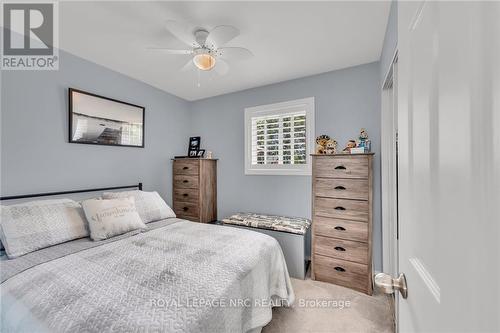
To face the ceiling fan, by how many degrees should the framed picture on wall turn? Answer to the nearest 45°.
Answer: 0° — it already faces it

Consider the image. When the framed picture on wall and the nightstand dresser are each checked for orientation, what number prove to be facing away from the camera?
0

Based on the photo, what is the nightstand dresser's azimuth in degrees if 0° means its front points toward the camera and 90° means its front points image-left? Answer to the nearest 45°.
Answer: approximately 45°

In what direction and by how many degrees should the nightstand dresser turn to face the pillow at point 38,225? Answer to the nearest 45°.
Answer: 0° — it already faces it

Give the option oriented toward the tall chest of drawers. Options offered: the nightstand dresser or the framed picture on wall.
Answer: the framed picture on wall

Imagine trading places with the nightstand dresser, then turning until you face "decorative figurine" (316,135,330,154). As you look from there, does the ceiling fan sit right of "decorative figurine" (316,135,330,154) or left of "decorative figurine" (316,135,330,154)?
right

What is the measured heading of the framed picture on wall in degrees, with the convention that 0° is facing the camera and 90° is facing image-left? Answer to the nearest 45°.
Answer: approximately 315°

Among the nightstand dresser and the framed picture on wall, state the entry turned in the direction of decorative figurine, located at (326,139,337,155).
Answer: the framed picture on wall

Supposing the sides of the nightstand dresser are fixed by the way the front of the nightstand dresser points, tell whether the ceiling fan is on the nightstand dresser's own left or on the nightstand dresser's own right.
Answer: on the nightstand dresser's own left

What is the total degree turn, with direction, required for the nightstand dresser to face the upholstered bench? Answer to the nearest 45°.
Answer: approximately 90° to its left

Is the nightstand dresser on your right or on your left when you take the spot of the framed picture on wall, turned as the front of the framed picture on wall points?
on your left

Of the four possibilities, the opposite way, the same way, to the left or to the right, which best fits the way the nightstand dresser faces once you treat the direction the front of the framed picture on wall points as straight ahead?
to the right

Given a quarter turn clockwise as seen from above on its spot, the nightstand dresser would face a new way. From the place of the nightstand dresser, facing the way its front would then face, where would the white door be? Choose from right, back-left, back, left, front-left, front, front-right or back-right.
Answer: back-left

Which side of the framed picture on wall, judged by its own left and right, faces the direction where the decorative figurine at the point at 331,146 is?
front

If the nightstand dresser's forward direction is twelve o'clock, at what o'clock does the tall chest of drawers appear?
The tall chest of drawers is roughly at 9 o'clock from the nightstand dresser.

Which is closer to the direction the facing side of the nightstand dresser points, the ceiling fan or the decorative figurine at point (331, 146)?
the ceiling fan
